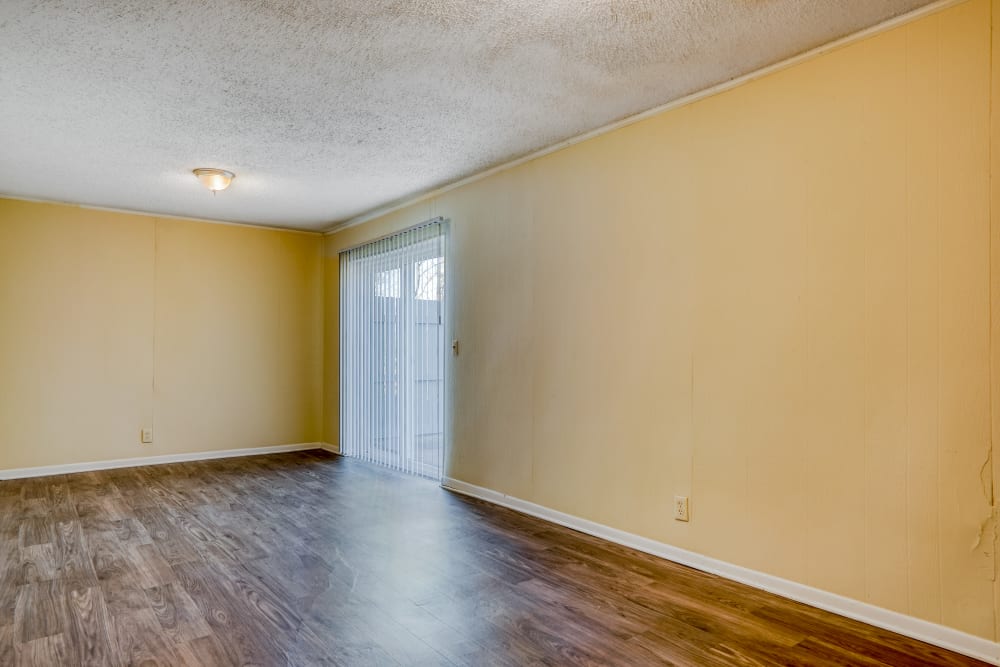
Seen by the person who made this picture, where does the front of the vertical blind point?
facing the viewer and to the left of the viewer

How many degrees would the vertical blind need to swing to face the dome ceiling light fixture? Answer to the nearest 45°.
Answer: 0° — it already faces it
